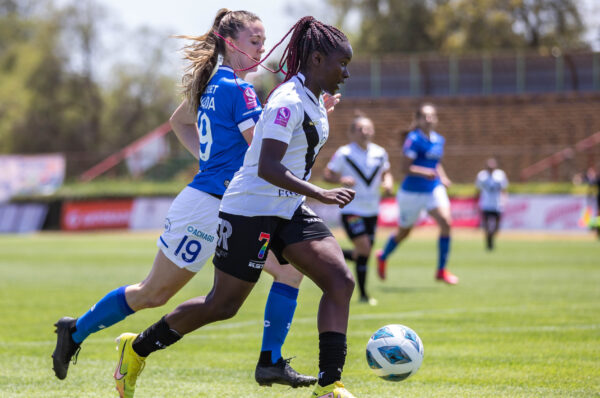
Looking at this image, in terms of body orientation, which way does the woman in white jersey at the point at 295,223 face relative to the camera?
to the viewer's right

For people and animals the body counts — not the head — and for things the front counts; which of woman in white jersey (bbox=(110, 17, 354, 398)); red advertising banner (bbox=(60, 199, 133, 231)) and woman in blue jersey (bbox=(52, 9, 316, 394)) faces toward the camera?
the red advertising banner

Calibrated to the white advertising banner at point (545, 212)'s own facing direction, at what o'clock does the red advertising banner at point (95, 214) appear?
The red advertising banner is roughly at 3 o'clock from the white advertising banner.

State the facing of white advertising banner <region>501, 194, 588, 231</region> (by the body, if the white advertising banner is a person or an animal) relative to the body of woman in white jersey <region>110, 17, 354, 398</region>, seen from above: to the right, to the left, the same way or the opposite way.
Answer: to the right

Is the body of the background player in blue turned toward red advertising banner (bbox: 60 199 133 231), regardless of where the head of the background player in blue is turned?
no

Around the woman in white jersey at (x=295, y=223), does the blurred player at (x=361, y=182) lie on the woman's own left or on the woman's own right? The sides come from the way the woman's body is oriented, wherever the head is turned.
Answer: on the woman's own left

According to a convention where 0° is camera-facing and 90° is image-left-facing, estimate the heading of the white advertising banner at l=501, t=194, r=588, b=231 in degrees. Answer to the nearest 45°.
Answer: approximately 0°

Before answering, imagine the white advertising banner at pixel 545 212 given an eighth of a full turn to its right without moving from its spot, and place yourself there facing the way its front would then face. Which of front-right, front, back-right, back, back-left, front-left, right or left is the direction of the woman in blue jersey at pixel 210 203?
front-left

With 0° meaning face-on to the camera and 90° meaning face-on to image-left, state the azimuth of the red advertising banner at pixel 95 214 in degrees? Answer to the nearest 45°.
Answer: approximately 0°

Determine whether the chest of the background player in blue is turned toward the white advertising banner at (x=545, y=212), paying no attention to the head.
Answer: no

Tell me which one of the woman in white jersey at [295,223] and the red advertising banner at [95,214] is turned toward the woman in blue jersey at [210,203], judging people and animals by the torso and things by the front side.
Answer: the red advertising banner

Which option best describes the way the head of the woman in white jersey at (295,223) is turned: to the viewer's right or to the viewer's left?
to the viewer's right

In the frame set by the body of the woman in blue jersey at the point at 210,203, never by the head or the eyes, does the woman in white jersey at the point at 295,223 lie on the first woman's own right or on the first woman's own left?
on the first woman's own right

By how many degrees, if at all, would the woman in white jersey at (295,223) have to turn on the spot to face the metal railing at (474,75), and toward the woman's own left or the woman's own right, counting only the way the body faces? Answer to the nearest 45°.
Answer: approximately 90° to the woman's own left

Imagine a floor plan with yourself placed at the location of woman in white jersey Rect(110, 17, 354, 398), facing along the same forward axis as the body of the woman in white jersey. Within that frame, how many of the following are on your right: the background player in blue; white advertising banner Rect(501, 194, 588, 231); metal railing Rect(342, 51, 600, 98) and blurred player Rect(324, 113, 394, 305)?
0

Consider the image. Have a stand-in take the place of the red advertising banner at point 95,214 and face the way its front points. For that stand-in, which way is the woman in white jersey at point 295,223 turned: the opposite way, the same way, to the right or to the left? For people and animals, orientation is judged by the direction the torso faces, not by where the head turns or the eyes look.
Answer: to the left

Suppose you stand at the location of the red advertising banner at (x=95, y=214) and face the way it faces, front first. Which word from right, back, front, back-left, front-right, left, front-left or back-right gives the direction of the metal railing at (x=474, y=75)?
left
